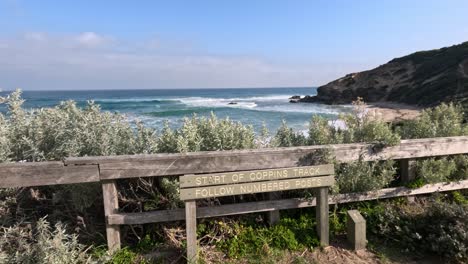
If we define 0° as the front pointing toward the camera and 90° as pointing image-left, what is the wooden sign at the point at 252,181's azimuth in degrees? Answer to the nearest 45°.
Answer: approximately 0°

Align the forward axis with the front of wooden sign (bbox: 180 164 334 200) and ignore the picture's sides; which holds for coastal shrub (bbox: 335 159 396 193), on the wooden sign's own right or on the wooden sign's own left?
on the wooden sign's own left

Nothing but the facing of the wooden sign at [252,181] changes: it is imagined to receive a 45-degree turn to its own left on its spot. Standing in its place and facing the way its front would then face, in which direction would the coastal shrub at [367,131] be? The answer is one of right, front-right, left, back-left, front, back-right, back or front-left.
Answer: left

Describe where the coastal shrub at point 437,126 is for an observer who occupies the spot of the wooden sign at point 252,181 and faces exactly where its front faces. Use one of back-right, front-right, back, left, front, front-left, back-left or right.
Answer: back-left

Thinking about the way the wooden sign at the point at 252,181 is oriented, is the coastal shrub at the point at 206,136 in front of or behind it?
behind

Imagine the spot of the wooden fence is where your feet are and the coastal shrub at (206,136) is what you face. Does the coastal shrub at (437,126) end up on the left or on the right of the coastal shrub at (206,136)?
right

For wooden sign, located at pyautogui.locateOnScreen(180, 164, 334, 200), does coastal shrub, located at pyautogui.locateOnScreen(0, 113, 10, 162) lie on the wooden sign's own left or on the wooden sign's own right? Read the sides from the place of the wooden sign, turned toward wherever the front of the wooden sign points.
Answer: on the wooden sign's own right

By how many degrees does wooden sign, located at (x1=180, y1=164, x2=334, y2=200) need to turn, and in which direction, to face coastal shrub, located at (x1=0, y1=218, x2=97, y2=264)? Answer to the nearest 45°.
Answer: approximately 90° to its right

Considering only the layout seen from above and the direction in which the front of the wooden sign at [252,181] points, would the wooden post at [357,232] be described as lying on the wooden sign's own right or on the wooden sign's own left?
on the wooden sign's own left

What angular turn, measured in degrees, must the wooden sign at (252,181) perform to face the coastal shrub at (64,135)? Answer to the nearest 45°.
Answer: approximately 90° to its right

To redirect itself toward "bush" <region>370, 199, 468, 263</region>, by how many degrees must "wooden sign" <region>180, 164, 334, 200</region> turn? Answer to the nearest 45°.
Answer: approximately 90° to its left
